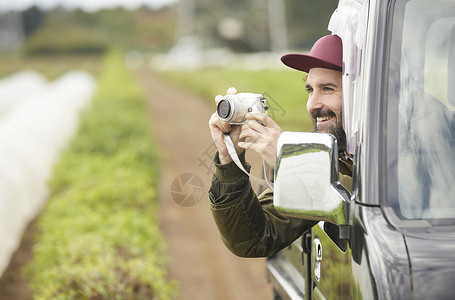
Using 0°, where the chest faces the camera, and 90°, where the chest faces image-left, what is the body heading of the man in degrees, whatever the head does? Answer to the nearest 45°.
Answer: approximately 45°
